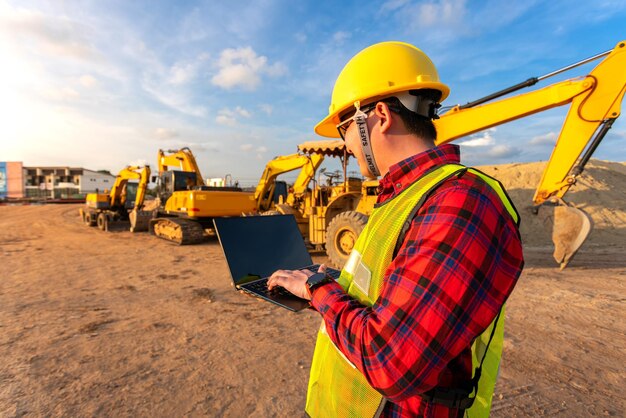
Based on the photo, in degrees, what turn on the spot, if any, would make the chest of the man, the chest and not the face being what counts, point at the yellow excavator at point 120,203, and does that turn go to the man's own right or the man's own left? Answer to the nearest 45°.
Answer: approximately 45° to the man's own right

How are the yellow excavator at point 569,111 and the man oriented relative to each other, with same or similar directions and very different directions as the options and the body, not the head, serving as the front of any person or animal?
very different directions

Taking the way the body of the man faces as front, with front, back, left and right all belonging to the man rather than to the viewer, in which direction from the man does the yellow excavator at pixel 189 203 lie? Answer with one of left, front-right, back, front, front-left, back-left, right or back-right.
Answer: front-right

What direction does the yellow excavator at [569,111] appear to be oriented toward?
to the viewer's right

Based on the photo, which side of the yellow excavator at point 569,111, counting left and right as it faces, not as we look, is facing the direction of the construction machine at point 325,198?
back

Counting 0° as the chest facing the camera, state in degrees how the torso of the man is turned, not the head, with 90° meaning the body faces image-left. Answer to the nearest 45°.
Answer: approximately 90°

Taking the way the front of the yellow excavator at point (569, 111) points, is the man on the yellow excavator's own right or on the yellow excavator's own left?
on the yellow excavator's own right

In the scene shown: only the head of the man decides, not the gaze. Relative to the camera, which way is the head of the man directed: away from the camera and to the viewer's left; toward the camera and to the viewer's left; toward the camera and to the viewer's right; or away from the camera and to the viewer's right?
away from the camera and to the viewer's left
